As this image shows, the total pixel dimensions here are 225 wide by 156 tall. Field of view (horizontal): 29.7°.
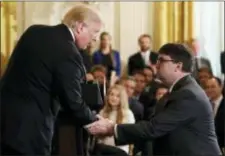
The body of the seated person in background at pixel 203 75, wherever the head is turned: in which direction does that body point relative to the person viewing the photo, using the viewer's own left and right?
facing the viewer and to the left of the viewer

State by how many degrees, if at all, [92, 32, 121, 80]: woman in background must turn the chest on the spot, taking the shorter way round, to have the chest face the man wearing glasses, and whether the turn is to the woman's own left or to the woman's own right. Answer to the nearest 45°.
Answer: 0° — they already face them

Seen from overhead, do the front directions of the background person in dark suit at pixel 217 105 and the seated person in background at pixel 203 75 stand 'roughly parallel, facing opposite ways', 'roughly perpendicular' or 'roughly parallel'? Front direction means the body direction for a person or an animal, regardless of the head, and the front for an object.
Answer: roughly parallel

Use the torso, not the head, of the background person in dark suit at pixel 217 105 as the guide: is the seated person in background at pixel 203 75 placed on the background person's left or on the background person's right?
on the background person's right

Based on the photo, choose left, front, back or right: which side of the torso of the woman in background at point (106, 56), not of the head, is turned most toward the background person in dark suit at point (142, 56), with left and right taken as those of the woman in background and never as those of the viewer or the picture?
left

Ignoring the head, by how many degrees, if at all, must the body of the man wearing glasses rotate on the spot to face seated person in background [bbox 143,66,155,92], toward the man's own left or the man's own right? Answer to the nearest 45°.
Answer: approximately 90° to the man's own right

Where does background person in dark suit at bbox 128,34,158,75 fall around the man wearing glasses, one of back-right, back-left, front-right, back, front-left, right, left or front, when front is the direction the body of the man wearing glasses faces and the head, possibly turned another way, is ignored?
right

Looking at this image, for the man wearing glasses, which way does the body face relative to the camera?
to the viewer's left

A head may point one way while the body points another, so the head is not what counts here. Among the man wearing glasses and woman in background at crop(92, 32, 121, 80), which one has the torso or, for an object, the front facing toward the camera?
the woman in background

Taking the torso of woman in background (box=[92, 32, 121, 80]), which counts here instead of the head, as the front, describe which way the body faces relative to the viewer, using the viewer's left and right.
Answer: facing the viewer

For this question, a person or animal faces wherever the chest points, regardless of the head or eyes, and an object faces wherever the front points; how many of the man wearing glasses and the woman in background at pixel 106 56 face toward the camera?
1

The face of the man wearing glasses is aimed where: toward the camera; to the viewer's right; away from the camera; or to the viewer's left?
to the viewer's left

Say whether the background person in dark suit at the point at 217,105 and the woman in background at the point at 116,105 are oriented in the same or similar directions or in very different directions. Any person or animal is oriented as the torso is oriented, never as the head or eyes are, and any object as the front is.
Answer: same or similar directions
